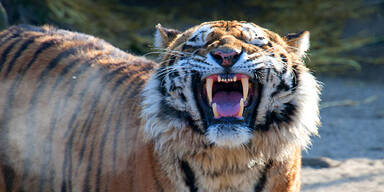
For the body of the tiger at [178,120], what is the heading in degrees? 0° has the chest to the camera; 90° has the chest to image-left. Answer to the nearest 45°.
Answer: approximately 315°
